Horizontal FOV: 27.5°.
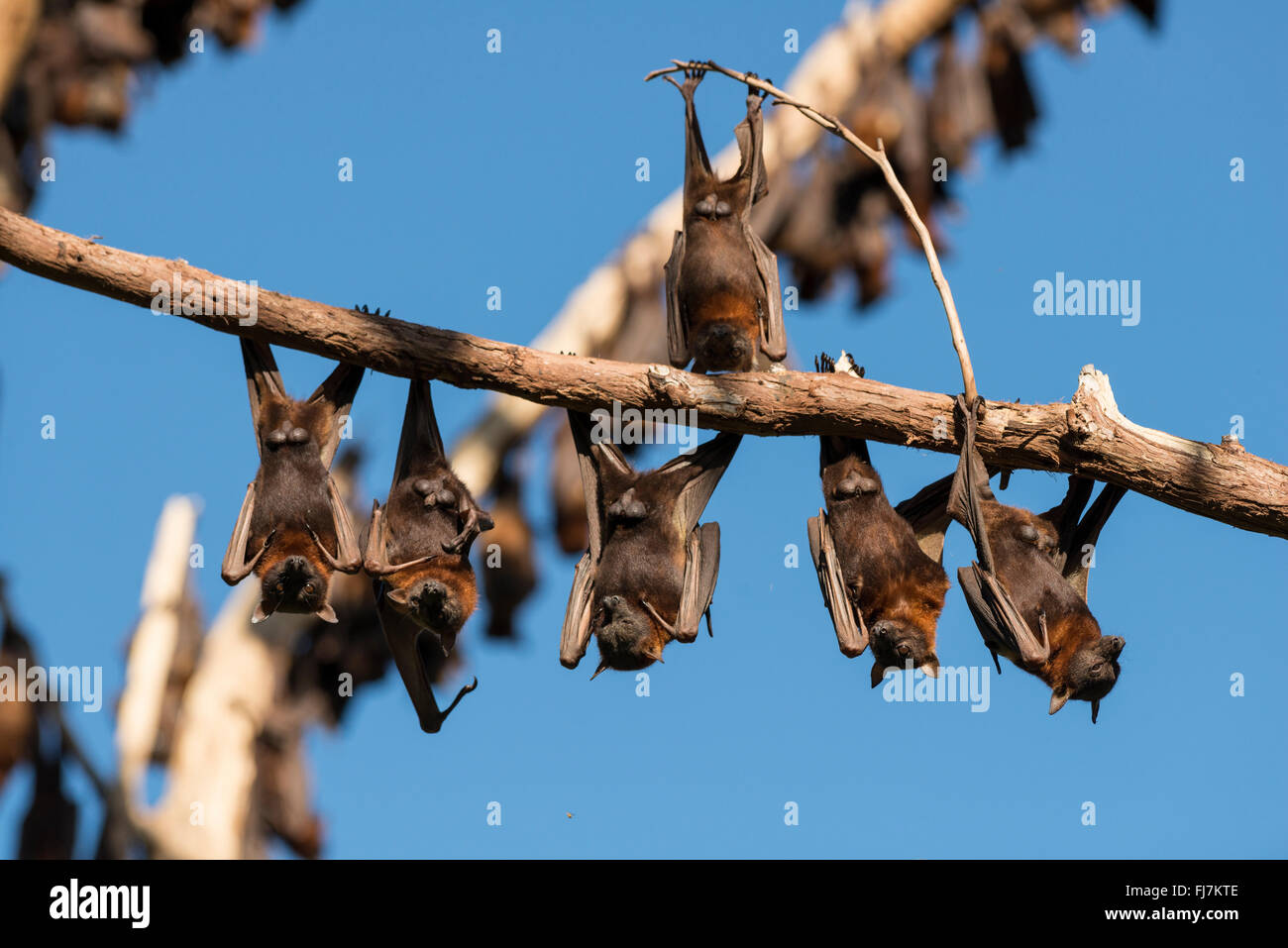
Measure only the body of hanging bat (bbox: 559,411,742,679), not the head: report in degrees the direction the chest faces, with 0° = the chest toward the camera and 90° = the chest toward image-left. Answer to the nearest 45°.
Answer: approximately 0°

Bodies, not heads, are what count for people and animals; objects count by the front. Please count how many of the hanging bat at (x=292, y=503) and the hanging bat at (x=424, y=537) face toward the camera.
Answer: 2

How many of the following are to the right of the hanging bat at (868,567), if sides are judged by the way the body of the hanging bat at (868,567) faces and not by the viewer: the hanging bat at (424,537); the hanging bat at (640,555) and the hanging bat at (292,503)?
3

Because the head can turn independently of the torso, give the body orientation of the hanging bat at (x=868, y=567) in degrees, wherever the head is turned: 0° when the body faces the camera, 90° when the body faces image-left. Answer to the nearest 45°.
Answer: approximately 0°

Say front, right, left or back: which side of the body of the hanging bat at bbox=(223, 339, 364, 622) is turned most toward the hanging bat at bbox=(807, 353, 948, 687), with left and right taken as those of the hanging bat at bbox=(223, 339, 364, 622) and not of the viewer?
left

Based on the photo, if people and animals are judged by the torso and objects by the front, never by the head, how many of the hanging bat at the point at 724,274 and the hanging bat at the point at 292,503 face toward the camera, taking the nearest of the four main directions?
2

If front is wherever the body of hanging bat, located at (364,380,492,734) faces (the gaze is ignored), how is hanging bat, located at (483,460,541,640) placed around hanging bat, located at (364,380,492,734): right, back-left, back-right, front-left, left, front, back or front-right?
back
